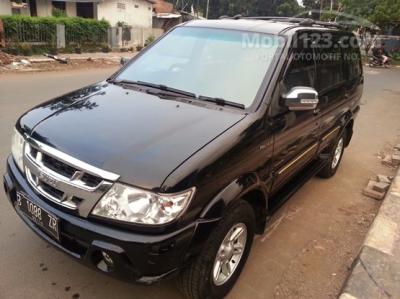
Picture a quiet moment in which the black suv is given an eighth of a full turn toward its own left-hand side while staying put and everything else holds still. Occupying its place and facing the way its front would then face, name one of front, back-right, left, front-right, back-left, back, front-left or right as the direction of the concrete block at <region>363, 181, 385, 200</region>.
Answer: back-left

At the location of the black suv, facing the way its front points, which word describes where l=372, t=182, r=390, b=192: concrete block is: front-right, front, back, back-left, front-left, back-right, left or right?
back

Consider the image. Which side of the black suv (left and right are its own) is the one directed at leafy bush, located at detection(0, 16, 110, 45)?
right

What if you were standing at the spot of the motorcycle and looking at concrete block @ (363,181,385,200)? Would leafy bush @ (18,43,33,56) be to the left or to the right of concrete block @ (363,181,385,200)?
right

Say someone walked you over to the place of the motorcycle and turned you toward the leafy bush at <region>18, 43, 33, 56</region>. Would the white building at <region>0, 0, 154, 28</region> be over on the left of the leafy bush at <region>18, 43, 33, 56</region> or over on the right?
right

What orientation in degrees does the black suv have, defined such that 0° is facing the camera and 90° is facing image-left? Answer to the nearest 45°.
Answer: approximately 45°

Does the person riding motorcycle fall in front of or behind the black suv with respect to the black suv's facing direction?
behind

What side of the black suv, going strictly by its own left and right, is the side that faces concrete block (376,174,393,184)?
back

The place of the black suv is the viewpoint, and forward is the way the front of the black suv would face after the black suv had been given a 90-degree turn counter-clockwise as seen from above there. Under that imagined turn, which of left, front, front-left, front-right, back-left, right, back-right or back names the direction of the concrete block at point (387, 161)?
left

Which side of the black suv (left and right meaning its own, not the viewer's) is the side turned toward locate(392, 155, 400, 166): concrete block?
back
